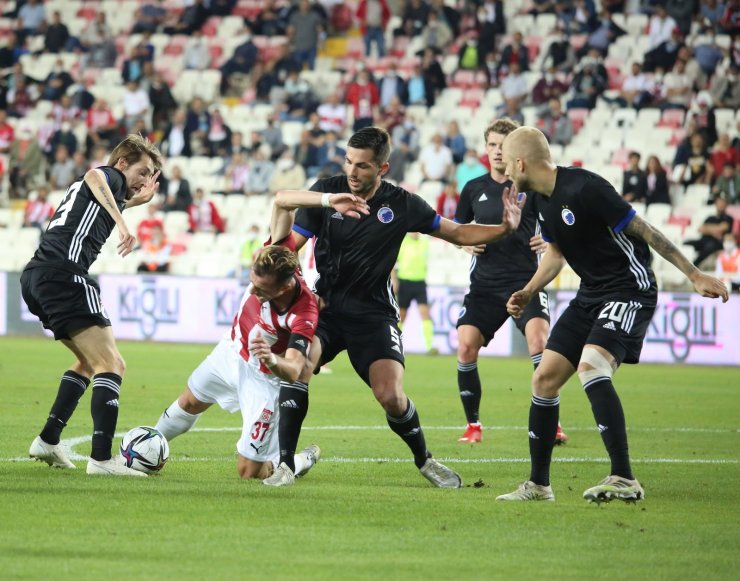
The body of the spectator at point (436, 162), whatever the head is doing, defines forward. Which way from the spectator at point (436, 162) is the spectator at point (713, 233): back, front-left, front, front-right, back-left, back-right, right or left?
front-left

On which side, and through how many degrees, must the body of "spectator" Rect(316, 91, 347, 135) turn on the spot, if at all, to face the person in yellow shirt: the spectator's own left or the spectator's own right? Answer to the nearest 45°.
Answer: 0° — they already face them

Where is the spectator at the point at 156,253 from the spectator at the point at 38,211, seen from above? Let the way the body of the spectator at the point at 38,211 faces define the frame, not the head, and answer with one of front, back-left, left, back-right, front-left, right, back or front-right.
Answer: front-left

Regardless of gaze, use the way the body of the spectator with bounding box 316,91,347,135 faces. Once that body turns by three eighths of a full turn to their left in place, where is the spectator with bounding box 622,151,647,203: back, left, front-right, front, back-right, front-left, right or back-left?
right

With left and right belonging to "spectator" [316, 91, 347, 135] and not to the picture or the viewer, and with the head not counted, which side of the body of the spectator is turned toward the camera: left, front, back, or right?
front

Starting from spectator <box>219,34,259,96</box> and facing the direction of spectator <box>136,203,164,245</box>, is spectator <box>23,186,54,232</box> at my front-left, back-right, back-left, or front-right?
front-right

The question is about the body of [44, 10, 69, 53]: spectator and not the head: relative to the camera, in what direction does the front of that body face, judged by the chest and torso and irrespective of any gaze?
toward the camera

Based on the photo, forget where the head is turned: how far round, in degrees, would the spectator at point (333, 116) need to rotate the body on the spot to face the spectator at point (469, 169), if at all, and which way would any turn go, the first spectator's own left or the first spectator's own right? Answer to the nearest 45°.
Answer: approximately 45° to the first spectator's own left

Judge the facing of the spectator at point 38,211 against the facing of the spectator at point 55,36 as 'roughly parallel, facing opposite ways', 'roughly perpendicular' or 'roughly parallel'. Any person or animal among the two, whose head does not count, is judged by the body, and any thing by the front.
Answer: roughly parallel

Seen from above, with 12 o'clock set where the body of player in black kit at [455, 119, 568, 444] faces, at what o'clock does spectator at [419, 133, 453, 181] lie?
The spectator is roughly at 6 o'clock from the player in black kit.

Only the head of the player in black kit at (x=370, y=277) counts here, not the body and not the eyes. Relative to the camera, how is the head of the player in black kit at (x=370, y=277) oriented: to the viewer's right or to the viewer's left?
to the viewer's left

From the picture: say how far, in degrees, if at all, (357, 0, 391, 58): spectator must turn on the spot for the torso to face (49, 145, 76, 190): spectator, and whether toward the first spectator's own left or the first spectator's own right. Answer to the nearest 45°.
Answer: approximately 90° to the first spectator's own right

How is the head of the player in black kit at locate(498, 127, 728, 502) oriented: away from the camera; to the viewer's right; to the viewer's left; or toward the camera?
to the viewer's left

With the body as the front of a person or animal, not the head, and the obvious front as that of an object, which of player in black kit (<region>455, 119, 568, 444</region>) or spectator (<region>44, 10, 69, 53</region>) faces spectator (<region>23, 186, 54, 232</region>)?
spectator (<region>44, 10, 69, 53</region>)

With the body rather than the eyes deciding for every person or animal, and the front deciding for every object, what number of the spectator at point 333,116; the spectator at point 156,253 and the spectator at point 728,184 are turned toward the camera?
3

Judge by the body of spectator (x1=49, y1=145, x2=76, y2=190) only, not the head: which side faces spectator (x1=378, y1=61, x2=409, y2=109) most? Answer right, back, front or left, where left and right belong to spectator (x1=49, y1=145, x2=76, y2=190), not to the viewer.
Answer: left

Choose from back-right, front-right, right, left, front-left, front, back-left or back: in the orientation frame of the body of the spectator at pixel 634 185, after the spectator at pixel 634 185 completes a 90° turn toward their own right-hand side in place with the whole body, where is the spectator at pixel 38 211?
front

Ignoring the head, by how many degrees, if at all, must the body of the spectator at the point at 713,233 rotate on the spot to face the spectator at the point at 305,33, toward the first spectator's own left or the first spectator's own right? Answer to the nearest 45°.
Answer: approximately 90° to the first spectator's own right
